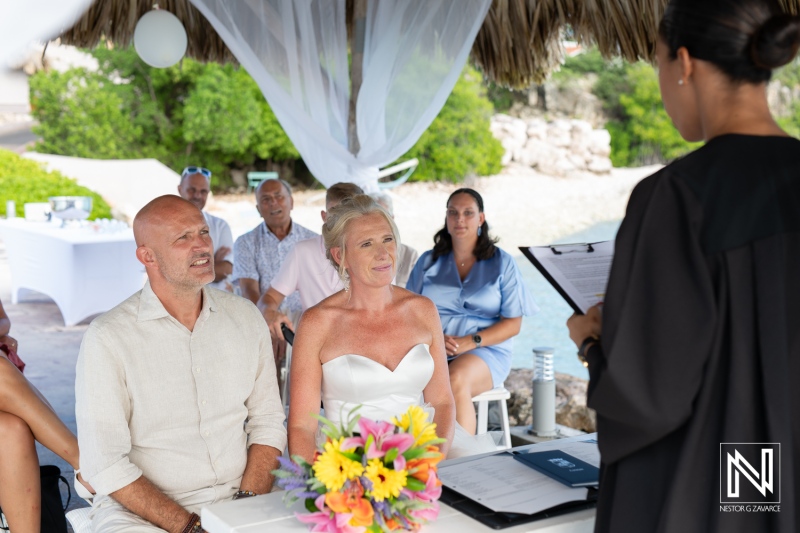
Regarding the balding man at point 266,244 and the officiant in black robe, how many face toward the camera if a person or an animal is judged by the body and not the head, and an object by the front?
1

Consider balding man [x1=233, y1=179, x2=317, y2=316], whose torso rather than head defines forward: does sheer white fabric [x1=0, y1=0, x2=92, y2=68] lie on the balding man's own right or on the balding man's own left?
on the balding man's own right

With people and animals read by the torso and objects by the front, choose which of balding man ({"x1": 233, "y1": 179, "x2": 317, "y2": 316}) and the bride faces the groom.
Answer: the balding man

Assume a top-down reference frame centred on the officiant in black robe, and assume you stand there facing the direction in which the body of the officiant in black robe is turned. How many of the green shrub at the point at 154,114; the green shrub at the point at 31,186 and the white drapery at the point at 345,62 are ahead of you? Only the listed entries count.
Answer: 3

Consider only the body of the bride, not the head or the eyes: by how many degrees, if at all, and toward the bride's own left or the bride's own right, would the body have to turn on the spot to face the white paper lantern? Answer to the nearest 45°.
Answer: approximately 180°

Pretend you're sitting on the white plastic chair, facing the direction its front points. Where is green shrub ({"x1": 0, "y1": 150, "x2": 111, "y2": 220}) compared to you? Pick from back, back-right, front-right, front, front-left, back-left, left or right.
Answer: right

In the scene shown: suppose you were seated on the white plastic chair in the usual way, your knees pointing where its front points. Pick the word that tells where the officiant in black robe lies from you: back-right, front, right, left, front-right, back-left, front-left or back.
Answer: front-left

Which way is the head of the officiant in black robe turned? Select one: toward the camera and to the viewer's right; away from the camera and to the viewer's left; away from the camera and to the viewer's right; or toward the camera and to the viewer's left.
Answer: away from the camera and to the viewer's left

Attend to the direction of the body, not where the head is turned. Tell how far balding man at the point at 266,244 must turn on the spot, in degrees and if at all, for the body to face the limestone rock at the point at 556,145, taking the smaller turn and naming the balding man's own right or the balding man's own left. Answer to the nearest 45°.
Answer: approximately 135° to the balding man's own left

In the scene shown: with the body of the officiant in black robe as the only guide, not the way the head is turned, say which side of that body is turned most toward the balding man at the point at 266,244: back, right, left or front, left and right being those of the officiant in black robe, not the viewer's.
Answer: front

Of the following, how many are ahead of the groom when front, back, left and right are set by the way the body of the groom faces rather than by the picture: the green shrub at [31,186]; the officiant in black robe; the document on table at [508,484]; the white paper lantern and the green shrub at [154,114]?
2

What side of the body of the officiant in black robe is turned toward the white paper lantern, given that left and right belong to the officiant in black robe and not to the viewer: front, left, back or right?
front

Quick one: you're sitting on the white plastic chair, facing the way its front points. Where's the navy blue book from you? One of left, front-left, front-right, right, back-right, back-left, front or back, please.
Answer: front-left
